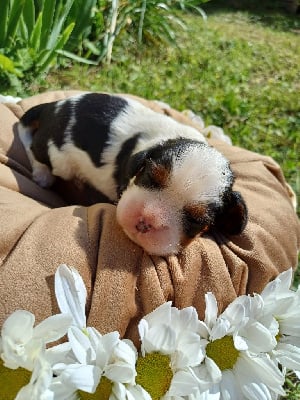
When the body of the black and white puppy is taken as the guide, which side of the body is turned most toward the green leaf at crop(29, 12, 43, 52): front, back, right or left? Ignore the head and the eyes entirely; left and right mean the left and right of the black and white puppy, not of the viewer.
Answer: back

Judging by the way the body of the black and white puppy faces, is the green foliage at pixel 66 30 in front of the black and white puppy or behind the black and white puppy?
behind

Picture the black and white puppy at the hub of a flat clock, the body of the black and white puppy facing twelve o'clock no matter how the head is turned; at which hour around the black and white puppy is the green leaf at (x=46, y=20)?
The green leaf is roughly at 7 o'clock from the black and white puppy.

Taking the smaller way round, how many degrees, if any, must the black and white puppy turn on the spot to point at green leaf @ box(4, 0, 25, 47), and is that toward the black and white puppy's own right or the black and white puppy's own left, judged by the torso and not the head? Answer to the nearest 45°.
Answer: approximately 180°

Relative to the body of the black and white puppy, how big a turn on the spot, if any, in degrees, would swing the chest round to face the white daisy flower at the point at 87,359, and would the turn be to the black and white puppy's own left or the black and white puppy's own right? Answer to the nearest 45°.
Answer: approximately 45° to the black and white puppy's own right

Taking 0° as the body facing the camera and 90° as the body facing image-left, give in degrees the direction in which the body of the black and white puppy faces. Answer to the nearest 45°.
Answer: approximately 315°

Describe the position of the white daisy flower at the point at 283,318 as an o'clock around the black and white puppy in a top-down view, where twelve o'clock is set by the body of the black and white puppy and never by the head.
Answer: The white daisy flower is roughly at 12 o'clock from the black and white puppy.

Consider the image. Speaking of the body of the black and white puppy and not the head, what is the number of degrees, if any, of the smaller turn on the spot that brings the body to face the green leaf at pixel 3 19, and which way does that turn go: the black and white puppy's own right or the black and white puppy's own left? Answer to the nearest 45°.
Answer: approximately 180°

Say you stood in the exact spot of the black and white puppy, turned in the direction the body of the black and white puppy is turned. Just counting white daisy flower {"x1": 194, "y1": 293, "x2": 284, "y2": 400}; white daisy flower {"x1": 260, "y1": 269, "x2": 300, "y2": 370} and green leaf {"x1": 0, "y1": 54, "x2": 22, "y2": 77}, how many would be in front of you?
2
